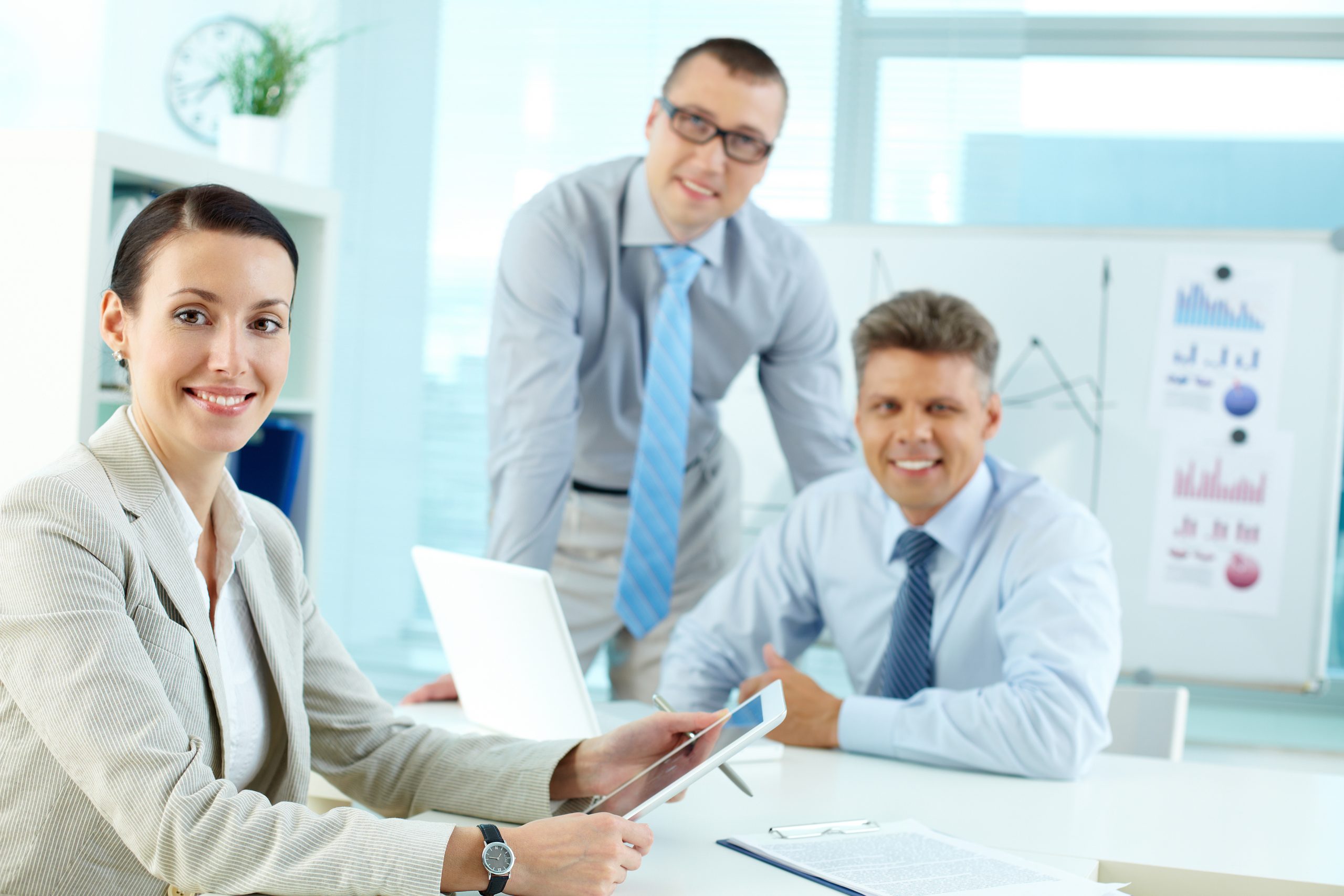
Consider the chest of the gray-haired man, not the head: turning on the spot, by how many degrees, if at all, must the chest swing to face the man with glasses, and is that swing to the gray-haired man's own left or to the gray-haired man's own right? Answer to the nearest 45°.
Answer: approximately 90° to the gray-haired man's own right

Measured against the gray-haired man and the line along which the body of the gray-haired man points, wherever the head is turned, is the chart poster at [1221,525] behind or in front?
behind

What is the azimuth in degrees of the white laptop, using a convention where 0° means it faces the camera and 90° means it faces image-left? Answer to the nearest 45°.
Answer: approximately 225°

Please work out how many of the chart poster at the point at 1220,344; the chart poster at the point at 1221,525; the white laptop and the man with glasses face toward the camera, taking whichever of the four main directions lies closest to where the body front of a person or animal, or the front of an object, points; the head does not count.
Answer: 3

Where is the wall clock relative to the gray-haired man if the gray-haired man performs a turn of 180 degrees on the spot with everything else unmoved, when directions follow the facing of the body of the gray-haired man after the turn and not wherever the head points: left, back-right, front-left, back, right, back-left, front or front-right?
left

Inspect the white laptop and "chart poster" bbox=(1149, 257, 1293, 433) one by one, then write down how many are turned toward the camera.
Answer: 1

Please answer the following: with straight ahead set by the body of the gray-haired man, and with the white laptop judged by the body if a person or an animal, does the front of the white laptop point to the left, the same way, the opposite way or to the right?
the opposite way

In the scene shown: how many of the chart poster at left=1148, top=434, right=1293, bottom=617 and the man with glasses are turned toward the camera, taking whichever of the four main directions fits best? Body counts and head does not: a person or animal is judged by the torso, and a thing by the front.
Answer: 2
